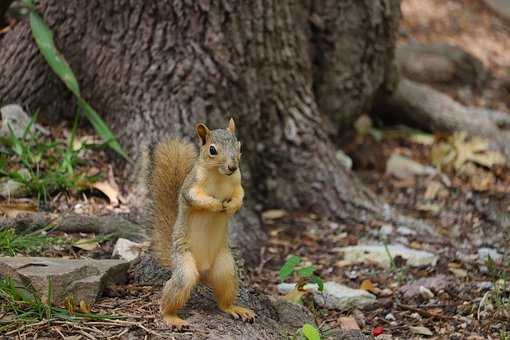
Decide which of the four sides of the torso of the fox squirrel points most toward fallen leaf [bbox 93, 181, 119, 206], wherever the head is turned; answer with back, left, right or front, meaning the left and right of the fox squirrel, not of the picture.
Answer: back

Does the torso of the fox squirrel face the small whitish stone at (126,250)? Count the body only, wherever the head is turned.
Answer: no

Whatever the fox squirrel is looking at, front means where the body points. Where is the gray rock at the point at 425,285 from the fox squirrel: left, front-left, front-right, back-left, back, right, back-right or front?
left

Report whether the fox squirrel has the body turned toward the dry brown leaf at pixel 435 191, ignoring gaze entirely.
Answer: no

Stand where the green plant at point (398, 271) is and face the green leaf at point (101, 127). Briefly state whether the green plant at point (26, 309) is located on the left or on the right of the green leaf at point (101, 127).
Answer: left

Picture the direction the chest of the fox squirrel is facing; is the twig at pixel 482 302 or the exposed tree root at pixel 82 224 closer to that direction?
the twig

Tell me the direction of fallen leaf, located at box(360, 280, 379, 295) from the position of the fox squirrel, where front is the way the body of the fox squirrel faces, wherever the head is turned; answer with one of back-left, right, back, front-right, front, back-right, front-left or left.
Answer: left

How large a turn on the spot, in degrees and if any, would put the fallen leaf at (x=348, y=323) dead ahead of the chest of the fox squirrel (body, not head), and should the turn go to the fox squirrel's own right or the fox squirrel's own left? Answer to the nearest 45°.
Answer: approximately 90° to the fox squirrel's own left

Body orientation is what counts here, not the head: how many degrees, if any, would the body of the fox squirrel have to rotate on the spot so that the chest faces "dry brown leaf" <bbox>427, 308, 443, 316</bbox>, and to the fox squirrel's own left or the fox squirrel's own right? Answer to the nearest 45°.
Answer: approximately 90° to the fox squirrel's own left

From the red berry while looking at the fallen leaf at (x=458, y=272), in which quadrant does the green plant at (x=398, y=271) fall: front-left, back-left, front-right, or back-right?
front-left

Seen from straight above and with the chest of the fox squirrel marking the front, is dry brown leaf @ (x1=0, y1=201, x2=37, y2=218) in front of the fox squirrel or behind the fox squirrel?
behind

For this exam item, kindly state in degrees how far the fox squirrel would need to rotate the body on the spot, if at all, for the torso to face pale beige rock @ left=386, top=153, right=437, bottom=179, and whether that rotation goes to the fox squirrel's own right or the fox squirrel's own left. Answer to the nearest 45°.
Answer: approximately 90° to the fox squirrel's own left

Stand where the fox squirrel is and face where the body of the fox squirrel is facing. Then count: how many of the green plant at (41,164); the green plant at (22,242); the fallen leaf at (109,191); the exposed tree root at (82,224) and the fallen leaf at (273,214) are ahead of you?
0

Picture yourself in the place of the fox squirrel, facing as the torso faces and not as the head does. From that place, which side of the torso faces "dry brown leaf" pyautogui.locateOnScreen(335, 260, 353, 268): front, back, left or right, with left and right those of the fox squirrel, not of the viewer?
left

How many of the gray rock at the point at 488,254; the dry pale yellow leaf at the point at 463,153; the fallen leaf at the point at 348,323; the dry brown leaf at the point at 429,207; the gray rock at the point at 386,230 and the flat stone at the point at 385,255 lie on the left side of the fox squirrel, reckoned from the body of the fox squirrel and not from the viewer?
6

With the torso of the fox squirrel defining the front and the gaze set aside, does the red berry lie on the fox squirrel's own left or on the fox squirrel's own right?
on the fox squirrel's own left

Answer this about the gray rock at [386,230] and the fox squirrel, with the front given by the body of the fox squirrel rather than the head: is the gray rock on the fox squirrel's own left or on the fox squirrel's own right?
on the fox squirrel's own left

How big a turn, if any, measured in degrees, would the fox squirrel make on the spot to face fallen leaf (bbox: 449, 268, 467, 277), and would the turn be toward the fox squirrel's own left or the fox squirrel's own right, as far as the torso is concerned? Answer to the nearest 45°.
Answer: approximately 90° to the fox squirrel's own left
